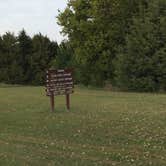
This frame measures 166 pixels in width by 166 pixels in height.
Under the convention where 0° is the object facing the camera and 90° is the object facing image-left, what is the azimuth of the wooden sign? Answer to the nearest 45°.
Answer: approximately 0°
